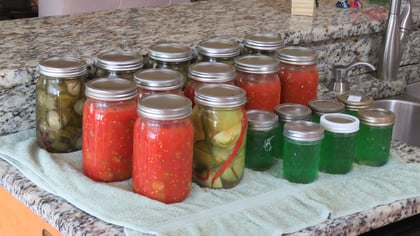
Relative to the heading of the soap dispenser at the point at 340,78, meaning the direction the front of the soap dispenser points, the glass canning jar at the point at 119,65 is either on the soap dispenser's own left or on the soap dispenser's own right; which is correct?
on the soap dispenser's own right

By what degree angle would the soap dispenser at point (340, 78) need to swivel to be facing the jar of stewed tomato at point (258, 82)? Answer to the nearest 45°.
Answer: approximately 90° to its right

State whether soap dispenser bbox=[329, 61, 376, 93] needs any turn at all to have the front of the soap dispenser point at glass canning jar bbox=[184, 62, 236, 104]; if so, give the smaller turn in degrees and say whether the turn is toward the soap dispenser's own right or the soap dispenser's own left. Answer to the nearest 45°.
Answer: approximately 90° to the soap dispenser's own right

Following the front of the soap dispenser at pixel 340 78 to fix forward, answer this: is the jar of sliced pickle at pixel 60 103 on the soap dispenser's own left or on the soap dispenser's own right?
on the soap dispenser's own right

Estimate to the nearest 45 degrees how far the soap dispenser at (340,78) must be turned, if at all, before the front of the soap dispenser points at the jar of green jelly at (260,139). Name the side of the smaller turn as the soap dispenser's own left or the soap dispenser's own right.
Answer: approximately 90° to the soap dispenser's own right

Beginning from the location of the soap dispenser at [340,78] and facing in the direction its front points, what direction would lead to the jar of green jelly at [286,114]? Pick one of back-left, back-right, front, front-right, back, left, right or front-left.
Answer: right
